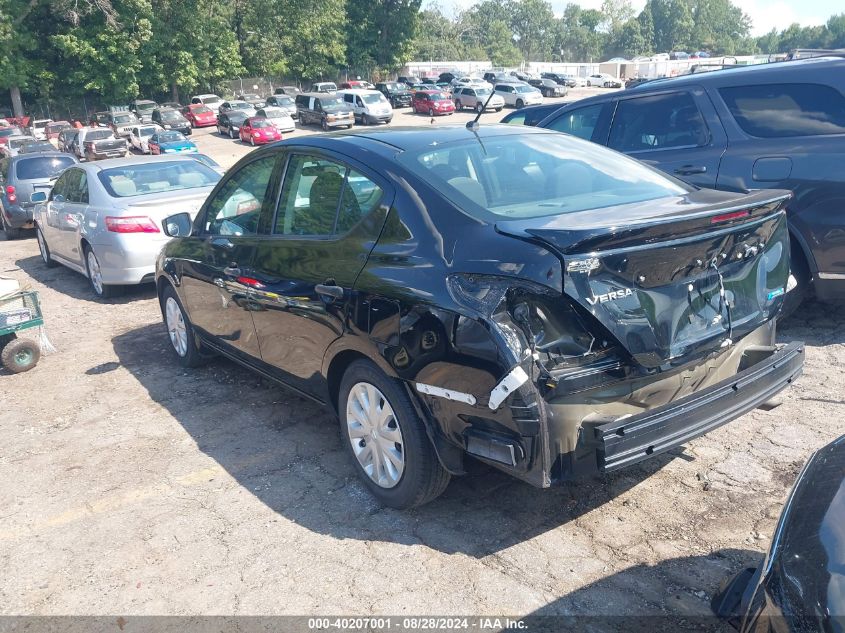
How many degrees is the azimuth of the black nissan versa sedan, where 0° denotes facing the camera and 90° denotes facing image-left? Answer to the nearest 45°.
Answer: approximately 135°

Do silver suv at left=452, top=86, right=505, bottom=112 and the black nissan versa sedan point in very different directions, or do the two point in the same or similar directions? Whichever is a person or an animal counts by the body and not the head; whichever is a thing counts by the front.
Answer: very different directions

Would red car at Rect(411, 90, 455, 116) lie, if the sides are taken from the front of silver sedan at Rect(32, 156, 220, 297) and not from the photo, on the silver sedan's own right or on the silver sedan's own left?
on the silver sedan's own right

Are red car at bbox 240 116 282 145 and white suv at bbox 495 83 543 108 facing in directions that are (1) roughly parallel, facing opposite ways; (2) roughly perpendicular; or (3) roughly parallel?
roughly parallel

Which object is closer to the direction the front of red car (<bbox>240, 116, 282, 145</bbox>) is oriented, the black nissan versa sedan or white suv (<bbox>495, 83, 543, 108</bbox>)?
the black nissan versa sedan

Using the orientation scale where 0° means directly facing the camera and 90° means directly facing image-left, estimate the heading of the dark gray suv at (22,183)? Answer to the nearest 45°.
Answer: approximately 135°

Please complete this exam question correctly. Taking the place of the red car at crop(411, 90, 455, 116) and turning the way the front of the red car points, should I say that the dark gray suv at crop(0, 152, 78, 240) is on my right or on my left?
on my right

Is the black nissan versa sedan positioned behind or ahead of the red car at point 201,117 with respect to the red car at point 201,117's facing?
ahead

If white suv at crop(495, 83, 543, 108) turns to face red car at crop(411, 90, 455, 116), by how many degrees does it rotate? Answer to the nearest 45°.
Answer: approximately 90° to its right

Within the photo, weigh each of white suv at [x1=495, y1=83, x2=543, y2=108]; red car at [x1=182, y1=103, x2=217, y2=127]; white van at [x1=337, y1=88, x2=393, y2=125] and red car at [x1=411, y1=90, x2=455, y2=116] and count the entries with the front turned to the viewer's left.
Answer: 0

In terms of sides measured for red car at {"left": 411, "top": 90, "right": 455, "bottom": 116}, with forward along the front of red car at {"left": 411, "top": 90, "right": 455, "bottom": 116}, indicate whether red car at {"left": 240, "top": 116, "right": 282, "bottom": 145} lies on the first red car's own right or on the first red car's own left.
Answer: on the first red car's own right

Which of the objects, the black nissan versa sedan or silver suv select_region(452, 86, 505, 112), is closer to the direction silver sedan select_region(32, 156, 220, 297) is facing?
the silver suv

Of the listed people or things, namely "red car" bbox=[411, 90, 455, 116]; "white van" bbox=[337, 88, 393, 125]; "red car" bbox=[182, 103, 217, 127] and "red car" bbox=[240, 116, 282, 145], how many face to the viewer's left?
0

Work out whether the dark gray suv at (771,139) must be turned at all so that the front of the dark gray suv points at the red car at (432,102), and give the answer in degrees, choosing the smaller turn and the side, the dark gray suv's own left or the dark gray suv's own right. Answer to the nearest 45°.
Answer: approximately 45° to the dark gray suv's own right

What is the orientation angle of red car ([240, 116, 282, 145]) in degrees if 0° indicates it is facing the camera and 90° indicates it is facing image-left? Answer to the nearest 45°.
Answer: approximately 315°

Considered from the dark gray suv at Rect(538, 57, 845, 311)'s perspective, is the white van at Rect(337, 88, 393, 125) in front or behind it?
in front

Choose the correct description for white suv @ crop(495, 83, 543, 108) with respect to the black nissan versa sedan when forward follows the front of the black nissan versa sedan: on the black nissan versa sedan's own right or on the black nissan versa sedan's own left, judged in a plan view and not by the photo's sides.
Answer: on the black nissan versa sedan's own right

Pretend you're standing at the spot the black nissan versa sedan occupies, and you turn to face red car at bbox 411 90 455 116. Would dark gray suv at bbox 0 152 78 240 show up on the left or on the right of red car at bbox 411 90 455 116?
left

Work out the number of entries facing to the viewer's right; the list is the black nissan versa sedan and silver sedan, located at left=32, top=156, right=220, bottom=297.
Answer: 0
